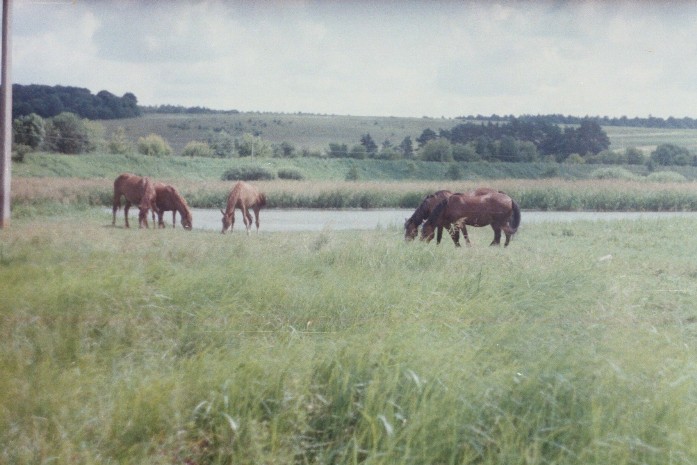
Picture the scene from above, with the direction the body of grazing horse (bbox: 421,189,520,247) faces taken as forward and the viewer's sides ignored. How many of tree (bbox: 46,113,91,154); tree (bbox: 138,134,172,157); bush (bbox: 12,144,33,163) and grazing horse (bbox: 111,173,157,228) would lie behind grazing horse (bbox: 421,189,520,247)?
0

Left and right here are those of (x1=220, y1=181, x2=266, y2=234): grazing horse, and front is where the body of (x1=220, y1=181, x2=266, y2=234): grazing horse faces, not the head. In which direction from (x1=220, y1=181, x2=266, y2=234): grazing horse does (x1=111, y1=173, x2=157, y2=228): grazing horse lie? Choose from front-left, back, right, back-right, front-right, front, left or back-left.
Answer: front-right

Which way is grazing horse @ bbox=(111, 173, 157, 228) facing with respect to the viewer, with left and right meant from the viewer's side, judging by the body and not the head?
facing the viewer and to the right of the viewer

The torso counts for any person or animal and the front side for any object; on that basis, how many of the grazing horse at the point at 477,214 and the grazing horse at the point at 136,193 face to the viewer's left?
1

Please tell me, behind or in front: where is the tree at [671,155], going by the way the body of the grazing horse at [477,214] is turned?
behind

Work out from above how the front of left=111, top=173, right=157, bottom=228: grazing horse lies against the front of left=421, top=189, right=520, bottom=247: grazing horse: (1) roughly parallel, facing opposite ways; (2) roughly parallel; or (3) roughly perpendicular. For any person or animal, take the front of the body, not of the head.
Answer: roughly parallel, facing opposite ways

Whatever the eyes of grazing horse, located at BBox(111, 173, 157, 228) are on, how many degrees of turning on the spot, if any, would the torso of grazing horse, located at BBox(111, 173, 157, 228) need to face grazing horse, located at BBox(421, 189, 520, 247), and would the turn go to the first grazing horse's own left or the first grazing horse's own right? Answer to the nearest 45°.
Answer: approximately 45° to the first grazing horse's own left

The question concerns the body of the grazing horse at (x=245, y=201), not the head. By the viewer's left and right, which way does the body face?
facing the viewer and to the left of the viewer

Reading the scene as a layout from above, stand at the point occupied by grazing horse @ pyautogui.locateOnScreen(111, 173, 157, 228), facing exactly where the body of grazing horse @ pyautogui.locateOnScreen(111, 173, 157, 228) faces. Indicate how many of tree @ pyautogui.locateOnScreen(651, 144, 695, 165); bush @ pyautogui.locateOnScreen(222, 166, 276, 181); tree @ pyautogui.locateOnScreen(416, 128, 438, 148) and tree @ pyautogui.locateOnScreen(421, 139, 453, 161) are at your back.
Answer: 0

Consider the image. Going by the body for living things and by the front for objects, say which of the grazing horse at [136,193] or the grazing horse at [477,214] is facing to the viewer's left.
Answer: the grazing horse at [477,214]

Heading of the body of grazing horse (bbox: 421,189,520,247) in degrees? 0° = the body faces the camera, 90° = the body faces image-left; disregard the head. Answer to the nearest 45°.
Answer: approximately 90°

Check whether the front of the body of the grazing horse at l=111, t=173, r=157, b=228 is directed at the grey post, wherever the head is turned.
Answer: no
